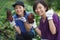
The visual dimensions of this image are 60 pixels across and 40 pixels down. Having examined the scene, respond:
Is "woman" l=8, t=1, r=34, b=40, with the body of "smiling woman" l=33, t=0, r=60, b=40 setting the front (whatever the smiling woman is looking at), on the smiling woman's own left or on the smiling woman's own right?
on the smiling woman's own right

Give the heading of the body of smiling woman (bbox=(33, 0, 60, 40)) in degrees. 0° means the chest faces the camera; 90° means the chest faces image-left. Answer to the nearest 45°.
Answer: approximately 45°
